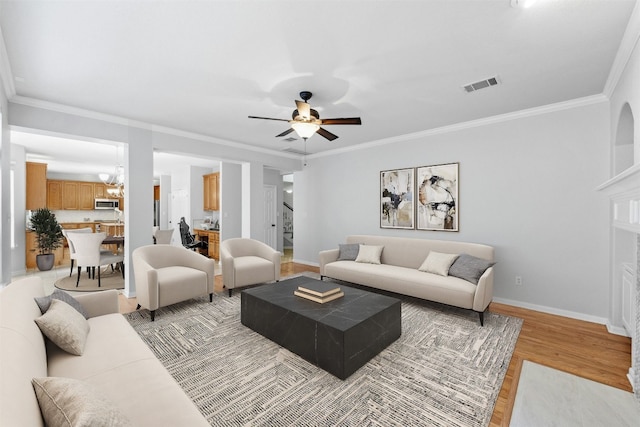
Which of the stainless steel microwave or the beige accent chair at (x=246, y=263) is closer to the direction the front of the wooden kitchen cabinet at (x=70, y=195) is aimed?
the beige accent chair

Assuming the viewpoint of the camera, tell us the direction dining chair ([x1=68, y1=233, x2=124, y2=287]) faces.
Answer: facing away from the viewer and to the right of the viewer

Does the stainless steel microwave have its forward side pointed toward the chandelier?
yes

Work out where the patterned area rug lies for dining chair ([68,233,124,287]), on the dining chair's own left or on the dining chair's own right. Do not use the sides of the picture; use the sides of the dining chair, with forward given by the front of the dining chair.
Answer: on the dining chair's own right

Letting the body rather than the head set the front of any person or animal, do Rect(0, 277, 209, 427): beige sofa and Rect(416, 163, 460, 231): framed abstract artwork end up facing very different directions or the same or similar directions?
very different directions

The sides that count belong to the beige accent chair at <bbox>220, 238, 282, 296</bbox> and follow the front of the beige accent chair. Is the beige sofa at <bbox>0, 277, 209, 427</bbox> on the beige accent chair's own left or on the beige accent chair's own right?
on the beige accent chair's own right

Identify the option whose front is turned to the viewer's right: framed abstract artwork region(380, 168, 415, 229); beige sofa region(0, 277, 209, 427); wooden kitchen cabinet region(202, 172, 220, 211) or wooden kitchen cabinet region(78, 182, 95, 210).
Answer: the beige sofa

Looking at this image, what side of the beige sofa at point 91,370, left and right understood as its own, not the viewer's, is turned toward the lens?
right

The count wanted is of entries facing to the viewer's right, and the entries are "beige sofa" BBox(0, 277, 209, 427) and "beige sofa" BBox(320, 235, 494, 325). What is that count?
1

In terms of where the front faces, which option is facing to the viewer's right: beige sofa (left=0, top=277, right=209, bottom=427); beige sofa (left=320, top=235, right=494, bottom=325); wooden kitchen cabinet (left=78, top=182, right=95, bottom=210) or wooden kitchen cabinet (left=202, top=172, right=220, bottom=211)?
beige sofa (left=0, top=277, right=209, bottom=427)

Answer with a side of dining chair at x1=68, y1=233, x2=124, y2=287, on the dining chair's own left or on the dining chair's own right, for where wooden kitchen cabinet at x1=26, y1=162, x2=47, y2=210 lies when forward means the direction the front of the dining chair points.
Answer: on the dining chair's own left

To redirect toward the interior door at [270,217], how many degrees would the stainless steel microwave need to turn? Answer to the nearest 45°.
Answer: approximately 45° to its left

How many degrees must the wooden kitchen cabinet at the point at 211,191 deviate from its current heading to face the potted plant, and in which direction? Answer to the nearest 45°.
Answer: approximately 45° to its right
